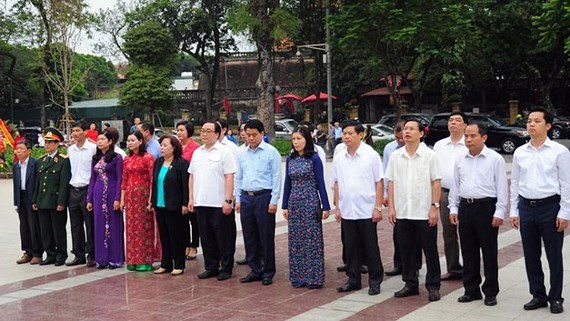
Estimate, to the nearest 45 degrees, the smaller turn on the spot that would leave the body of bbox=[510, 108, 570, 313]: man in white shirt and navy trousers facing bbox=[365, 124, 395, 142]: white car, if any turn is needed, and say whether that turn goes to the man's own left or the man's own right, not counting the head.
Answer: approximately 135° to the man's own right

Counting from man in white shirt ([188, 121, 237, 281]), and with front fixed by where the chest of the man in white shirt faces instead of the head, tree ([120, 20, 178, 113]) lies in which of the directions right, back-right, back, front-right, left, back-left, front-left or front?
back-right

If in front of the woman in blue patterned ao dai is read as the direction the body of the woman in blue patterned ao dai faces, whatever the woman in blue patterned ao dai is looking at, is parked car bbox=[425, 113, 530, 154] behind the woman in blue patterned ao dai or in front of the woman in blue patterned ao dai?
behind

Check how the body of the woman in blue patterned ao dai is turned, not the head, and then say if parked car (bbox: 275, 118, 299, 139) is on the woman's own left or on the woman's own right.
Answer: on the woman's own right

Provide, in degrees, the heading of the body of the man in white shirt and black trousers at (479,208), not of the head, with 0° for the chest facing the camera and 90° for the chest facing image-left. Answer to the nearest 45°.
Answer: approximately 45°

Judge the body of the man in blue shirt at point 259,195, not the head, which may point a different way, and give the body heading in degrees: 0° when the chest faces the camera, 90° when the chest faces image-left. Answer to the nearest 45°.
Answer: approximately 45°

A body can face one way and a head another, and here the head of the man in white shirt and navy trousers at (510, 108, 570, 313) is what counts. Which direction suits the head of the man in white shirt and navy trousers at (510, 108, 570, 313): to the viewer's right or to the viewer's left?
to the viewer's left

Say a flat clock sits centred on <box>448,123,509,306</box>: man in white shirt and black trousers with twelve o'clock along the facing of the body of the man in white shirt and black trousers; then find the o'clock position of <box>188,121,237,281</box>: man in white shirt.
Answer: The man in white shirt is roughly at 2 o'clock from the man in white shirt and black trousers.

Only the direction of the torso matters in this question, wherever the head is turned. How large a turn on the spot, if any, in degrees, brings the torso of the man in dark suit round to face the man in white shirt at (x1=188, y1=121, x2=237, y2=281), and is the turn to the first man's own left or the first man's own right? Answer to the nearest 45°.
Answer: approximately 90° to the first man's own left

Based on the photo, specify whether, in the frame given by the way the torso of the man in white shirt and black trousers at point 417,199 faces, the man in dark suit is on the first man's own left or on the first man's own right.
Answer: on the first man's own right

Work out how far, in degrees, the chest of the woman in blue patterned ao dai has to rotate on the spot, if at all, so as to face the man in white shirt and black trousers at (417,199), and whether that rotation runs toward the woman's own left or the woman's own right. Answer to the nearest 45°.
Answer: approximately 90° to the woman's own left

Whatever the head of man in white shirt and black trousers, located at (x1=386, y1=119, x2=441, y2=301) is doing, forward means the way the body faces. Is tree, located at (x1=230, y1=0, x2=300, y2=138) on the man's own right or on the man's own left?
on the man's own right

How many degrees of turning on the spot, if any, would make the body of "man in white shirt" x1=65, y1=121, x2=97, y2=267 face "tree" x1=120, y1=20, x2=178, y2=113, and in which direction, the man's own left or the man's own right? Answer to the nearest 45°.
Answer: approximately 135° to the man's own right

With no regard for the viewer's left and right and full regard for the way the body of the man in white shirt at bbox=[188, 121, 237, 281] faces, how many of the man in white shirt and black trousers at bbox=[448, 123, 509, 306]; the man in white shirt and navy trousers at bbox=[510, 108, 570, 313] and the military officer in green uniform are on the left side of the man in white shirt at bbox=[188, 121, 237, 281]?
2
